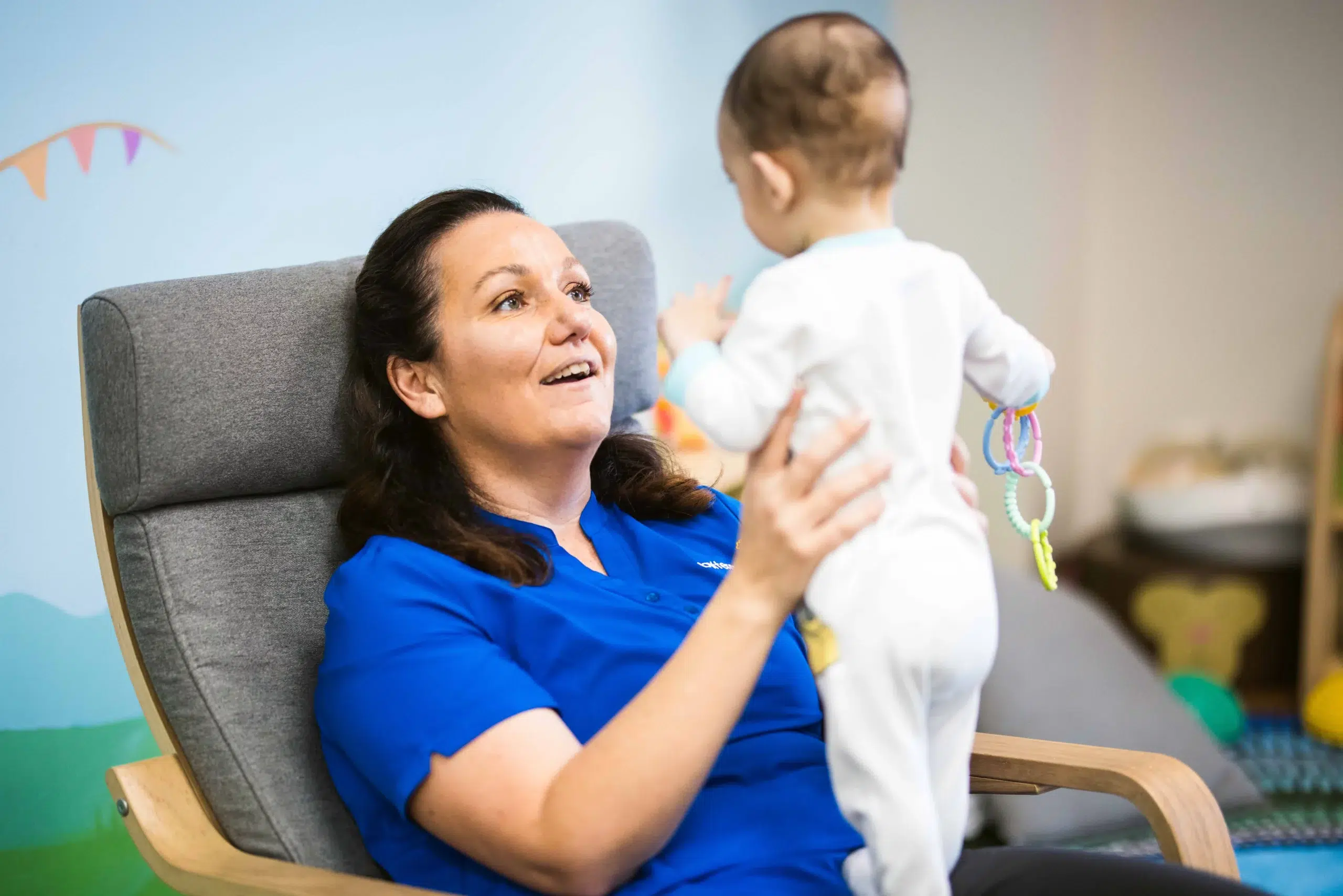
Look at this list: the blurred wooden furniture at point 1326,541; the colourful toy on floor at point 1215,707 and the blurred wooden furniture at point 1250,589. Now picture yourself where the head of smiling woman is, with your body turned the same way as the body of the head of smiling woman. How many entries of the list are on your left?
3

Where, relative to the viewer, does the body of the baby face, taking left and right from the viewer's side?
facing away from the viewer and to the left of the viewer

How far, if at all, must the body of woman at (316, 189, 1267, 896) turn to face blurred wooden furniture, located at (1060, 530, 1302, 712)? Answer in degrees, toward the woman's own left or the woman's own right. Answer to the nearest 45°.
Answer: approximately 90° to the woman's own left

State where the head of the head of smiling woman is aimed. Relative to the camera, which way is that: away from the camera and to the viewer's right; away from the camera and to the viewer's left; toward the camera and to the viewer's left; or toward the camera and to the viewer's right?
toward the camera and to the viewer's right

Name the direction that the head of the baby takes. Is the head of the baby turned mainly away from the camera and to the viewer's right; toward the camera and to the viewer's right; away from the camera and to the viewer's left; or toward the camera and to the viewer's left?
away from the camera and to the viewer's left

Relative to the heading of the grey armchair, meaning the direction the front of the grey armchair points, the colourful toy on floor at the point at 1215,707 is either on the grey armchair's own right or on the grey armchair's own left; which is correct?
on the grey armchair's own left

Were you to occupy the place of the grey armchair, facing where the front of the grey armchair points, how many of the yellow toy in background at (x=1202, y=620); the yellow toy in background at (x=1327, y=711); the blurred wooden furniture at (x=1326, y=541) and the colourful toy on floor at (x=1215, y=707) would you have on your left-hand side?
4

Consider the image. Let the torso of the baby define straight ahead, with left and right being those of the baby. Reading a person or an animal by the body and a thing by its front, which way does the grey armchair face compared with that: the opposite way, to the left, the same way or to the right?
the opposite way

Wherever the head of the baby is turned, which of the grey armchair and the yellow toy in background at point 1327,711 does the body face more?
the grey armchair

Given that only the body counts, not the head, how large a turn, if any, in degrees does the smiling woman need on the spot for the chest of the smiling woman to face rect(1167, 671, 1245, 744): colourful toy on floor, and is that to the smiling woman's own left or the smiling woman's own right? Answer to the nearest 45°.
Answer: approximately 90° to the smiling woman's own left

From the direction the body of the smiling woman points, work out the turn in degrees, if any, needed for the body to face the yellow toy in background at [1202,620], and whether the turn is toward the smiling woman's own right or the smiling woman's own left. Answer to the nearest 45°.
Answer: approximately 90° to the smiling woman's own left

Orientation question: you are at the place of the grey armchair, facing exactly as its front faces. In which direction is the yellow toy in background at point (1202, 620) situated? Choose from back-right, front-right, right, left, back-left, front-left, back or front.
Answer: left
